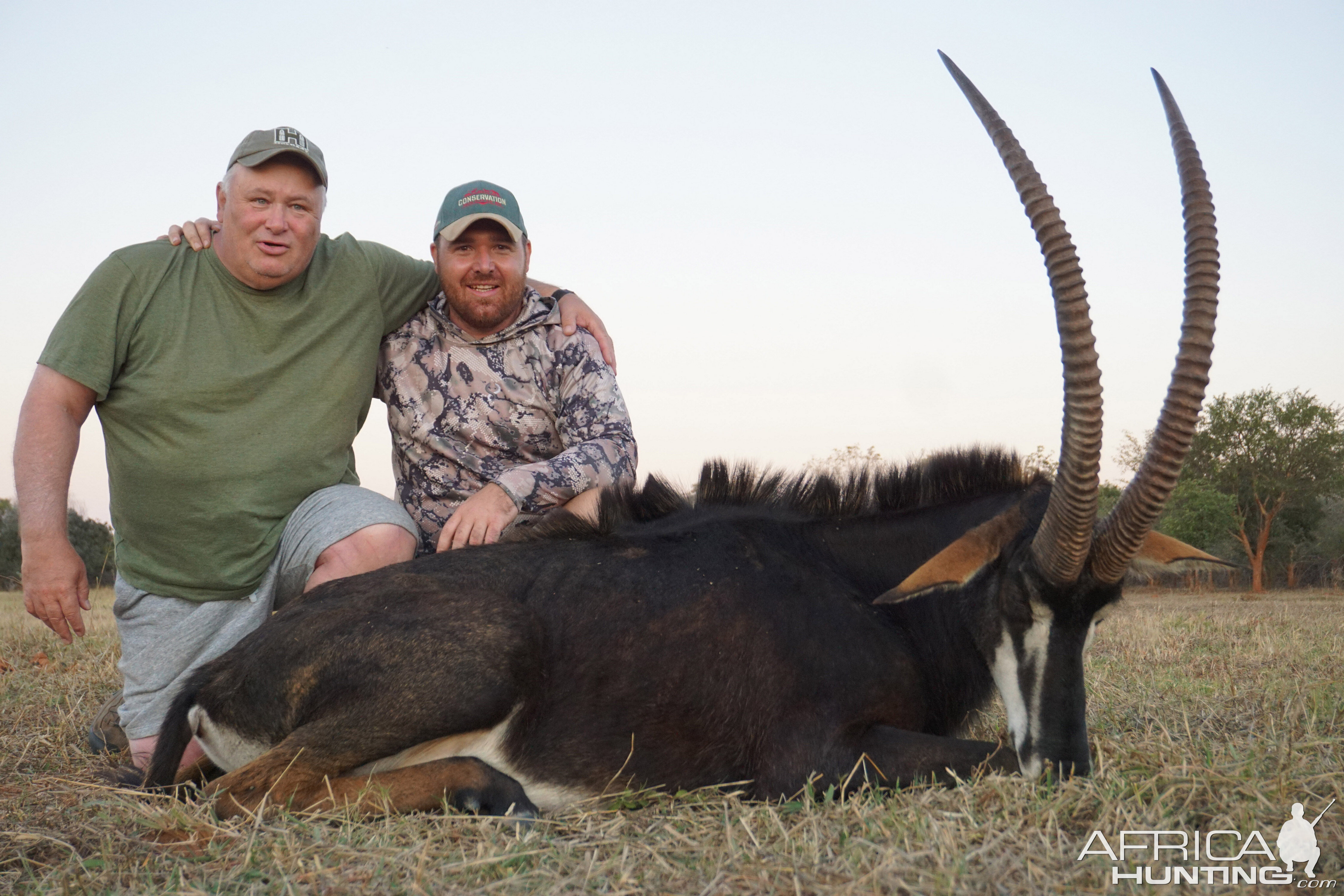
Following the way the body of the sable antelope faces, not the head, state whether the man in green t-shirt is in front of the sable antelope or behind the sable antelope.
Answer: behind

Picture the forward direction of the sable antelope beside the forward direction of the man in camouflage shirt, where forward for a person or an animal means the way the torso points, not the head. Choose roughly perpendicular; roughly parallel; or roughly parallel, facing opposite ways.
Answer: roughly perpendicular

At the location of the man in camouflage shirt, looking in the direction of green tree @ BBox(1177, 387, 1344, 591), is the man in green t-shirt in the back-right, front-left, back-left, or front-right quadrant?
back-left

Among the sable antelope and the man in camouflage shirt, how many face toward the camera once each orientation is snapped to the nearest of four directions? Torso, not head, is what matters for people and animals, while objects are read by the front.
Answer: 1

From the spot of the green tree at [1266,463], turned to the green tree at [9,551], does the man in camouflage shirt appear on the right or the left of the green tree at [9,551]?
left

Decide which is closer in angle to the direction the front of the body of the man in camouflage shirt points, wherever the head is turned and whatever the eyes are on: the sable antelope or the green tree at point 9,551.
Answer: the sable antelope

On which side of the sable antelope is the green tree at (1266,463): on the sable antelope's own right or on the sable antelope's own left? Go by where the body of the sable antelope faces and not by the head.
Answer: on the sable antelope's own left

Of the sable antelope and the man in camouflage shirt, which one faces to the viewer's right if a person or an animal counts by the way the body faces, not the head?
the sable antelope

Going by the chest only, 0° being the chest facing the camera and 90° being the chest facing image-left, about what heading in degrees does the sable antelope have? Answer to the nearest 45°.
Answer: approximately 270°

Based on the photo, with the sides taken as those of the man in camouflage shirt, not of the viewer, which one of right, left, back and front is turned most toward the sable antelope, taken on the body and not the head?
front

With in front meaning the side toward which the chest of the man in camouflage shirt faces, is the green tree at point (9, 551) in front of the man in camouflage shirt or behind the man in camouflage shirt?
behind
